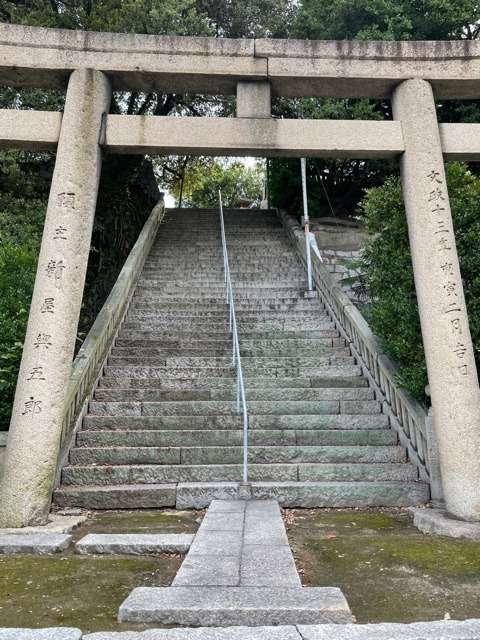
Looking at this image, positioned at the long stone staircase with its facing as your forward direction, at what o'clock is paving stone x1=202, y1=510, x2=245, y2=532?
The paving stone is roughly at 12 o'clock from the long stone staircase.

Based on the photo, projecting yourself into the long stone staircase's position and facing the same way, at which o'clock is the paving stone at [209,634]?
The paving stone is roughly at 12 o'clock from the long stone staircase.

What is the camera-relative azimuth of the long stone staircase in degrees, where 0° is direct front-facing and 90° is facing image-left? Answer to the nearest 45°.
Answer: approximately 0°

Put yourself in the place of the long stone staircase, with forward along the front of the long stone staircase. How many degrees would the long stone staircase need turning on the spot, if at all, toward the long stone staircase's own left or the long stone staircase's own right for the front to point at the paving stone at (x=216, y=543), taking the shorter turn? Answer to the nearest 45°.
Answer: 0° — it already faces it

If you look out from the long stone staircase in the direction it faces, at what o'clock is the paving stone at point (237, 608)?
The paving stone is roughly at 12 o'clock from the long stone staircase.

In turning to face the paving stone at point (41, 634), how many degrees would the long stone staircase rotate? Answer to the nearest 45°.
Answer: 0° — it already faces it

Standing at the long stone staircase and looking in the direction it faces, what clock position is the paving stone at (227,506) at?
The paving stone is roughly at 12 o'clock from the long stone staircase.
